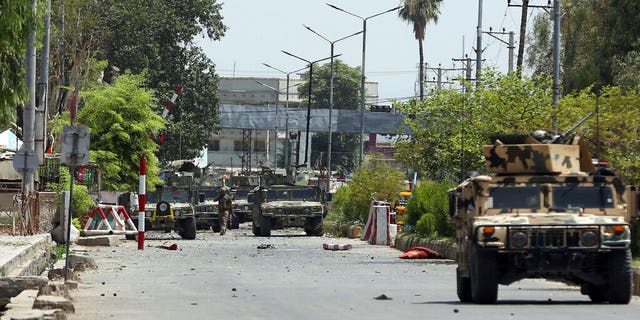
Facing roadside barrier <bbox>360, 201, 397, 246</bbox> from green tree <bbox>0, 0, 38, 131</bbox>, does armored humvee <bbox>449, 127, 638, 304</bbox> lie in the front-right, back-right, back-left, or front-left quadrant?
front-right

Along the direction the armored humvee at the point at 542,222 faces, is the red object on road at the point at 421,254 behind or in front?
behind

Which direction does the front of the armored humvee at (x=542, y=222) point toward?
toward the camera

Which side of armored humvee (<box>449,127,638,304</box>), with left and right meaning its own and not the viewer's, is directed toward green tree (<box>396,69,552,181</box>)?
back

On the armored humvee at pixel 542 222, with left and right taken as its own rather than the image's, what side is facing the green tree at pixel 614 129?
back

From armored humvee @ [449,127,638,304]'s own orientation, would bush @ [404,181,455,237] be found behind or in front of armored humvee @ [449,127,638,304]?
behind

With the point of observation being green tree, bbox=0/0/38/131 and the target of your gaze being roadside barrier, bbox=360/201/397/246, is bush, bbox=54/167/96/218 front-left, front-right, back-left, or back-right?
front-left
